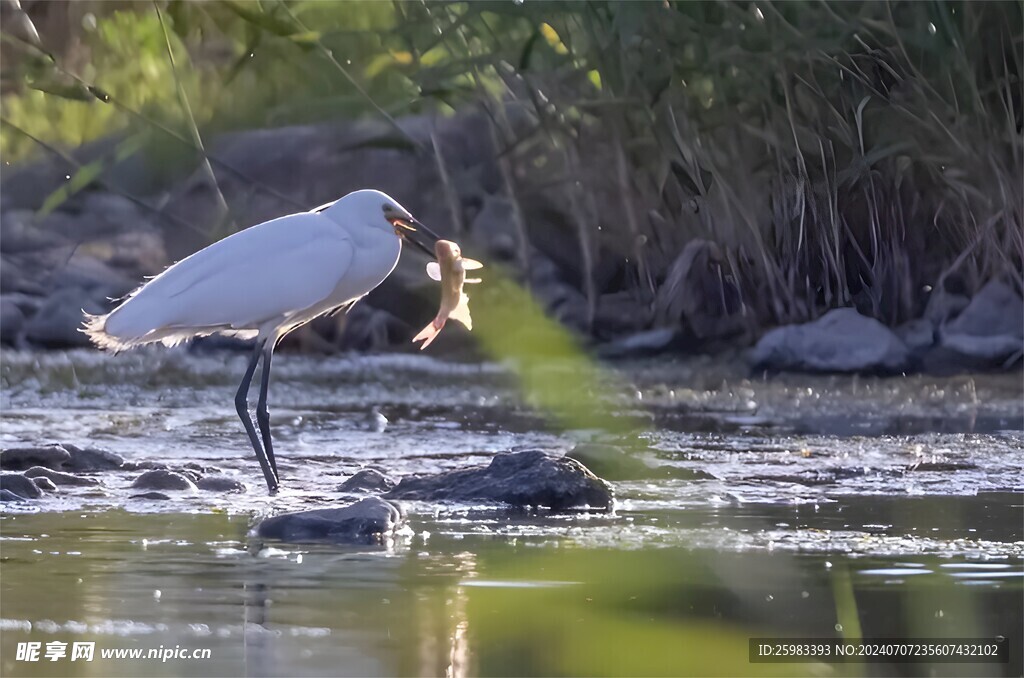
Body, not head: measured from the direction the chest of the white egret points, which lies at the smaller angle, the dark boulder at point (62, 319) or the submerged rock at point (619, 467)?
the submerged rock

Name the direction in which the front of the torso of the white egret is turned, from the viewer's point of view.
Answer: to the viewer's right

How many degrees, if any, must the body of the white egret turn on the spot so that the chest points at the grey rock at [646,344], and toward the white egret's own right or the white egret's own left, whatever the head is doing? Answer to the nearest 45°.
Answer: approximately 45° to the white egret's own left

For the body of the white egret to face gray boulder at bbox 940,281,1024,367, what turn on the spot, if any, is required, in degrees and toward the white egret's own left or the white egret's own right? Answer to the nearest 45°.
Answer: approximately 45° to the white egret's own left

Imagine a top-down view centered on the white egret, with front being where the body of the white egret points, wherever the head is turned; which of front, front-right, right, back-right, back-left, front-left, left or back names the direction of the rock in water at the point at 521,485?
front-right

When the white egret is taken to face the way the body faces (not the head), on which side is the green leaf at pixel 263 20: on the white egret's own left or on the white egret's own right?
on the white egret's own left

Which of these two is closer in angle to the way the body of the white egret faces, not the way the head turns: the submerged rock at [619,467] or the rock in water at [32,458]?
the submerged rock

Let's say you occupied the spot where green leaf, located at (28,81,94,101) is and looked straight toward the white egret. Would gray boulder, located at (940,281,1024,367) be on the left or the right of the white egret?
left

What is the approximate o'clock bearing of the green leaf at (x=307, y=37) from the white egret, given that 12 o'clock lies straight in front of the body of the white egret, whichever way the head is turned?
The green leaf is roughly at 9 o'clock from the white egret.

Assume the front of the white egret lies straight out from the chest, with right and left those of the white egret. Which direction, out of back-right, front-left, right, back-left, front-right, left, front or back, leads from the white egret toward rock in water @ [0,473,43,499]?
back-right

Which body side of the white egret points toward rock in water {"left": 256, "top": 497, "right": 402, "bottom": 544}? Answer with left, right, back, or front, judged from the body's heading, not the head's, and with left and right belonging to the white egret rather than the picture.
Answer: right
